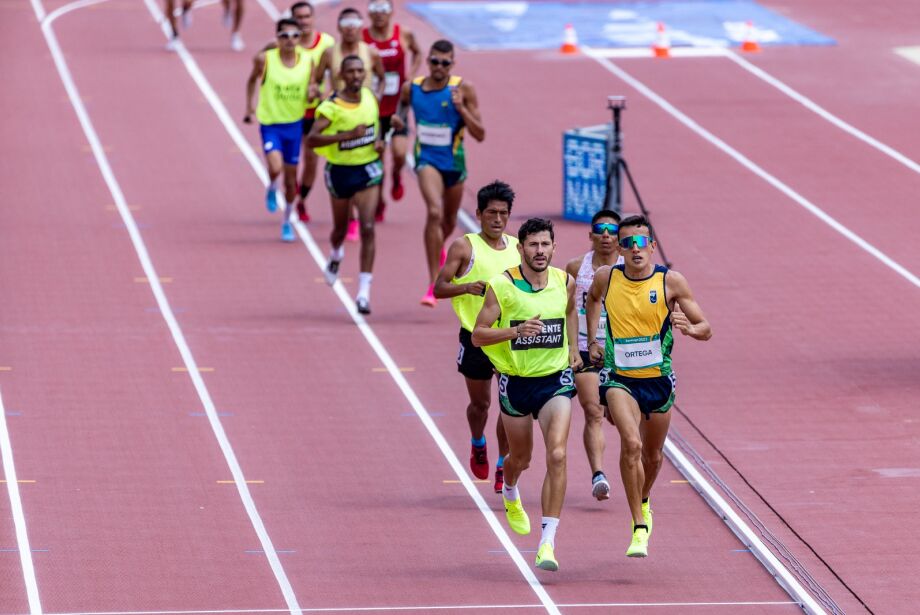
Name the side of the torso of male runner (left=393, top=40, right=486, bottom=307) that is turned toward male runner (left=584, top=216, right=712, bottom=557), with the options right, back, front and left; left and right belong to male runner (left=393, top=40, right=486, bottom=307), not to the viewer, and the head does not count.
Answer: front

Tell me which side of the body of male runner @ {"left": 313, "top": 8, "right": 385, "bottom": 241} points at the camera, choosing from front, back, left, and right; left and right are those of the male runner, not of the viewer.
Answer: front

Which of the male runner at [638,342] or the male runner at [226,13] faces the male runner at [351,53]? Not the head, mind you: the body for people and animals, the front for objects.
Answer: the male runner at [226,13]

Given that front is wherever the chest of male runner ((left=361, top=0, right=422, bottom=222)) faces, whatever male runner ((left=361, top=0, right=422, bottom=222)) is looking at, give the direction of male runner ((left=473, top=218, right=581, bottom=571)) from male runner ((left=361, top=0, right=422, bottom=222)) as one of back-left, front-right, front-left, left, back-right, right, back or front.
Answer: front

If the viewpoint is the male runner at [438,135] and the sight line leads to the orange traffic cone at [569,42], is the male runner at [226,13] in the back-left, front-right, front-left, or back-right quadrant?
front-left

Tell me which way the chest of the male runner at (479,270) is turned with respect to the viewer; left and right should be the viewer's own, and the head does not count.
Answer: facing the viewer and to the right of the viewer

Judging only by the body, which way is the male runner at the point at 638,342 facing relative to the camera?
toward the camera

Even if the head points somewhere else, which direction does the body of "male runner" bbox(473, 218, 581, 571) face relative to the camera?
toward the camera

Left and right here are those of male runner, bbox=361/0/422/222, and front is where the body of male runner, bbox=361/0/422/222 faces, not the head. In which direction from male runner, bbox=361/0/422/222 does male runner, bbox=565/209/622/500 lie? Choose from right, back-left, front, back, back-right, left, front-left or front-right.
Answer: front

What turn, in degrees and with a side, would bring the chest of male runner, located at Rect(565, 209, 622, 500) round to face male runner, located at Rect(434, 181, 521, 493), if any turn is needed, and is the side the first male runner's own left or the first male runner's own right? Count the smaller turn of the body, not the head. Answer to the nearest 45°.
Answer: approximately 90° to the first male runner's own right

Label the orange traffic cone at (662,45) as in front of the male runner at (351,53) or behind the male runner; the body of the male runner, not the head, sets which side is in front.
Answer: behind

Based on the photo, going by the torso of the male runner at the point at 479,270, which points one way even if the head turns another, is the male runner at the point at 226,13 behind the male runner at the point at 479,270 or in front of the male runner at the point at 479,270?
behind

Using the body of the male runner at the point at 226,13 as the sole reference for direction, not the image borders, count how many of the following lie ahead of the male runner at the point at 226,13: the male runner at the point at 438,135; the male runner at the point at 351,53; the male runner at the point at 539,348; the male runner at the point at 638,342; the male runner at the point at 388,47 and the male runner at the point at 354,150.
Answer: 6

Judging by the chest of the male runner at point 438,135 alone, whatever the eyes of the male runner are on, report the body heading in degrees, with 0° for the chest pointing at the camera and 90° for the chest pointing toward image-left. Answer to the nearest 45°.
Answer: approximately 0°

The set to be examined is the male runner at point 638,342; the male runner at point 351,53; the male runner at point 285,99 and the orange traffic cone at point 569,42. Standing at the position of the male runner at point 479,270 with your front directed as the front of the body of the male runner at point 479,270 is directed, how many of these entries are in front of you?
1
